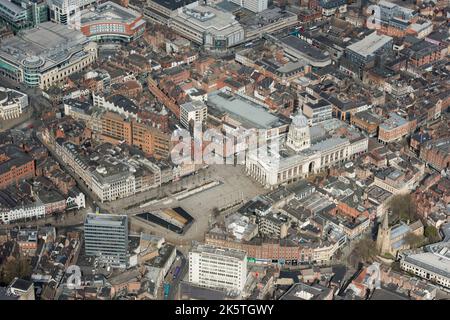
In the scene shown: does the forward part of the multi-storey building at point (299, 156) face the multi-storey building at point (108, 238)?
yes

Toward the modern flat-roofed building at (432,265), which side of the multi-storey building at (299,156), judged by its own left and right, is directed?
left

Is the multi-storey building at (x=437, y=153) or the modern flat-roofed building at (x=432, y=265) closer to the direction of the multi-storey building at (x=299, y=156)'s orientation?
the modern flat-roofed building

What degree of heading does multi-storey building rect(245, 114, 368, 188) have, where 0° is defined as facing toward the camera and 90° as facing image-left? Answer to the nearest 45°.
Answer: approximately 45°

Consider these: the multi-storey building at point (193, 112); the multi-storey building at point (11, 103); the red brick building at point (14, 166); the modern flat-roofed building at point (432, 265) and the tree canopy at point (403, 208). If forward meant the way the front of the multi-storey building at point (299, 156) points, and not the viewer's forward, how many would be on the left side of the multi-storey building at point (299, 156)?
2

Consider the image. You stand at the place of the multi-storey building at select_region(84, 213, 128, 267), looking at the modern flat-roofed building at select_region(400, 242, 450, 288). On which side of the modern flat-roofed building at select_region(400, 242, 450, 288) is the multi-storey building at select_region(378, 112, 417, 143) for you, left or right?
left

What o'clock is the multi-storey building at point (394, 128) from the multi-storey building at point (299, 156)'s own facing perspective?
the multi-storey building at point (394, 128) is roughly at 6 o'clock from the multi-storey building at point (299, 156).

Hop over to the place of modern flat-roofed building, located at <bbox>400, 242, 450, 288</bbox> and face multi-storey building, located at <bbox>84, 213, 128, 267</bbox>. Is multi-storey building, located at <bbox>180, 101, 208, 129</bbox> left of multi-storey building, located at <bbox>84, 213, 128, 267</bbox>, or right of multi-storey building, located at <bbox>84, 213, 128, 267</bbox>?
right

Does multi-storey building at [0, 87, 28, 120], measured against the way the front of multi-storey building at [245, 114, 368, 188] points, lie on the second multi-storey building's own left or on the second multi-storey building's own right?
on the second multi-storey building's own right

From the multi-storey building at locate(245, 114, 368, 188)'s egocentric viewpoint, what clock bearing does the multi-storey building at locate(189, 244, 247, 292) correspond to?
the multi-storey building at locate(189, 244, 247, 292) is roughly at 11 o'clock from the multi-storey building at locate(245, 114, 368, 188).

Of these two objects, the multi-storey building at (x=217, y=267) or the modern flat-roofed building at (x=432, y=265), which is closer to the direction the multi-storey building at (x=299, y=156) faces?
the multi-storey building

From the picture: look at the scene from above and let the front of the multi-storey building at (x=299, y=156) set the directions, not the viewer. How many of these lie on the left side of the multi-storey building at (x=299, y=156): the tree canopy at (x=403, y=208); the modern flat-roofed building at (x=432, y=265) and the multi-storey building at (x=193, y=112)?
2

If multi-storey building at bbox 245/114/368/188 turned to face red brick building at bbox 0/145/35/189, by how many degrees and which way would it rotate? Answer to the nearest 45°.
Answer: approximately 45° to its right

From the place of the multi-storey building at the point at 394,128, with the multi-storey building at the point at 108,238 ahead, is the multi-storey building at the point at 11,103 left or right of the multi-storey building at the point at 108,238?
right
